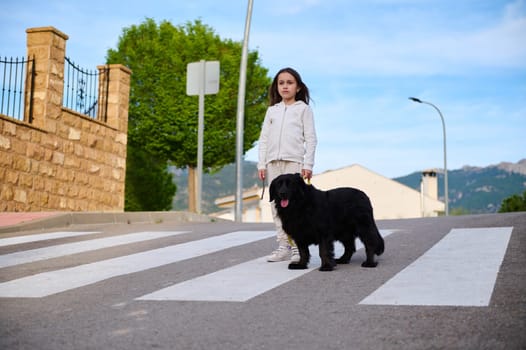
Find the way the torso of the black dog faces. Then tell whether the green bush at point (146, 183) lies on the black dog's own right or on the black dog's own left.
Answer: on the black dog's own right

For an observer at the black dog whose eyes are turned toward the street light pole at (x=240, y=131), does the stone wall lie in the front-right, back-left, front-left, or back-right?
front-left

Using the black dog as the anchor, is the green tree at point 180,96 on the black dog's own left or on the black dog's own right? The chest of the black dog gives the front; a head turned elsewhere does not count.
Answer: on the black dog's own right

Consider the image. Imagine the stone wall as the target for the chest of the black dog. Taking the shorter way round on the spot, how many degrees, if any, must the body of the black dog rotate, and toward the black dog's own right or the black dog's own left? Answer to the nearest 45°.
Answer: approximately 90° to the black dog's own right

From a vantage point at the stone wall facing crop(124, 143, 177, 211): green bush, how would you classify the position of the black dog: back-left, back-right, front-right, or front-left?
back-right

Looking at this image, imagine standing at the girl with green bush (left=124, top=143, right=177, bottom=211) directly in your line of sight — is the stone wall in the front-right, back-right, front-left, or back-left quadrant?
front-left

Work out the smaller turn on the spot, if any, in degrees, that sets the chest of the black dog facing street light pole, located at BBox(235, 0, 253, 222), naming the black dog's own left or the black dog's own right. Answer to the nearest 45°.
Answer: approximately 135° to the black dog's own right

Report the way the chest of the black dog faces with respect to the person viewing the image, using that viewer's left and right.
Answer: facing the viewer and to the left of the viewer
